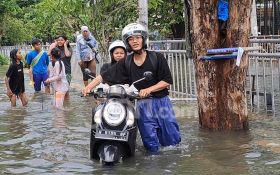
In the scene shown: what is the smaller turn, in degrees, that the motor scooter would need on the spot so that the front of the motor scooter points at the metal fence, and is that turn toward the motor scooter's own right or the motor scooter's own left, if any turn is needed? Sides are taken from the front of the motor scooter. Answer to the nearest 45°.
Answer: approximately 135° to the motor scooter's own left

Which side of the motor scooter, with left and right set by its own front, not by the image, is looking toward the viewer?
front

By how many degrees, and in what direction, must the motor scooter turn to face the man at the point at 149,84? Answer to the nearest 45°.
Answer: approximately 135° to its left

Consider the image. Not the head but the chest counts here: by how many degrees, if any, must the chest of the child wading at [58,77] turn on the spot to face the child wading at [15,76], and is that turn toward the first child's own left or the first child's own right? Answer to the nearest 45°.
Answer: approximately 45° to the first child's own right

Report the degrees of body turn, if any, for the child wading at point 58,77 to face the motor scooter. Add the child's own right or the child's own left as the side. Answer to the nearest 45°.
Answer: approximately 90° to the child's own left

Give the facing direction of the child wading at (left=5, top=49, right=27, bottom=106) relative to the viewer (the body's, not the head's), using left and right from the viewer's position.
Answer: facing the viewer and to the right of the viewer

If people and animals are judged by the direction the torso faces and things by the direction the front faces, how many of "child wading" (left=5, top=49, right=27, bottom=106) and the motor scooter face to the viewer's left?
0

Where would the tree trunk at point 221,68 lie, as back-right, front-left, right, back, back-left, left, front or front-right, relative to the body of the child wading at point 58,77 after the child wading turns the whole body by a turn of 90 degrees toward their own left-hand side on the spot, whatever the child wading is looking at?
front-left

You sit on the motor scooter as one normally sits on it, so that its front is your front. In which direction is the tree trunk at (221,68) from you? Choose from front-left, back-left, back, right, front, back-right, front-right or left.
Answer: back-left
